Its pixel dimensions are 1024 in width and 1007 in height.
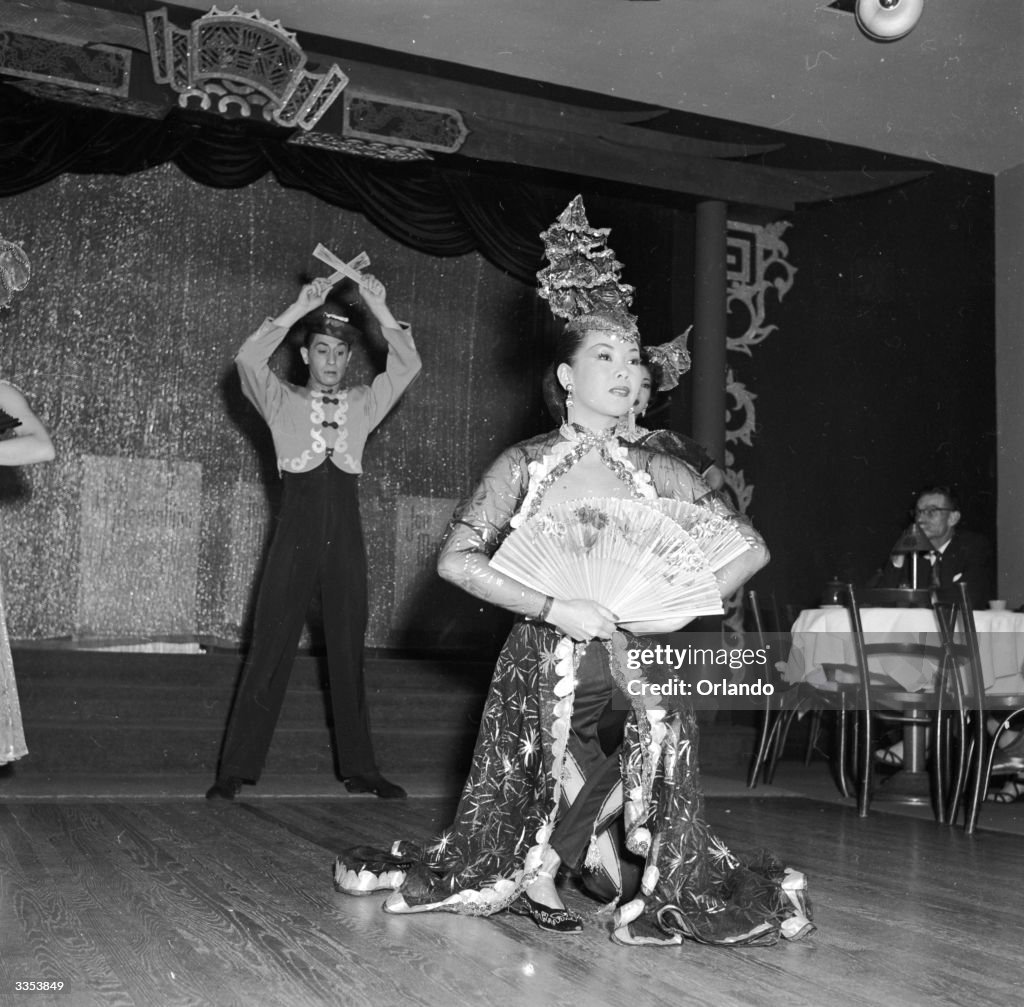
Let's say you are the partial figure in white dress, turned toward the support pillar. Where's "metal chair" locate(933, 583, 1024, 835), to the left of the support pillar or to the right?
right

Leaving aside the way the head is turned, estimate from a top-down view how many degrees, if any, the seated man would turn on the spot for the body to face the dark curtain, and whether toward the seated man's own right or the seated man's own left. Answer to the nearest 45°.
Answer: approximately 45° to the seated man's own right

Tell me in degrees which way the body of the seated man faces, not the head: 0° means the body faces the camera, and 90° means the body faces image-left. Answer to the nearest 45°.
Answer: approximately 45°

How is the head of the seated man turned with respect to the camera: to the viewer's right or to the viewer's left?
to the viewer's left

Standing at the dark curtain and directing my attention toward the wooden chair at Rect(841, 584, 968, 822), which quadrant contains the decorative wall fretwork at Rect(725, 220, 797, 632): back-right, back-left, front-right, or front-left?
front-left

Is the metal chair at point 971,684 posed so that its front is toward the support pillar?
no

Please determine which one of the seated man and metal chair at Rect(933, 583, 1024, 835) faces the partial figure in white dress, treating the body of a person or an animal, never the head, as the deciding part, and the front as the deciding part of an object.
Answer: the seated man

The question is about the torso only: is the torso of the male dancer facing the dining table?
no

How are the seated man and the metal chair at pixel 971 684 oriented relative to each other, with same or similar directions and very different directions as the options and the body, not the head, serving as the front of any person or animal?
very different directions

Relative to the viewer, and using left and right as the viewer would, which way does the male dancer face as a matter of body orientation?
facing the viewer

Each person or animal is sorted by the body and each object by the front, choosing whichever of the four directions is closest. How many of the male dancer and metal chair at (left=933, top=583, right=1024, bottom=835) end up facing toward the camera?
1

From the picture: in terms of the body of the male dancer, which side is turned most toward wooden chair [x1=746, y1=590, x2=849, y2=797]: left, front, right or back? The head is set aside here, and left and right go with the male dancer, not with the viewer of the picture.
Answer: left

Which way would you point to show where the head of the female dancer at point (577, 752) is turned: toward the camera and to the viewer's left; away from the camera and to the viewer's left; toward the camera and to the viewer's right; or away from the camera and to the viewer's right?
toward the camera and to the viewer's right

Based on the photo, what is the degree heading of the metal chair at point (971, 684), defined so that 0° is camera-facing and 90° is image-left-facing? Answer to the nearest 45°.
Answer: approximately 225°

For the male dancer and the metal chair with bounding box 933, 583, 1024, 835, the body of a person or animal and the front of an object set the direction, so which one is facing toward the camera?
the male dancer
